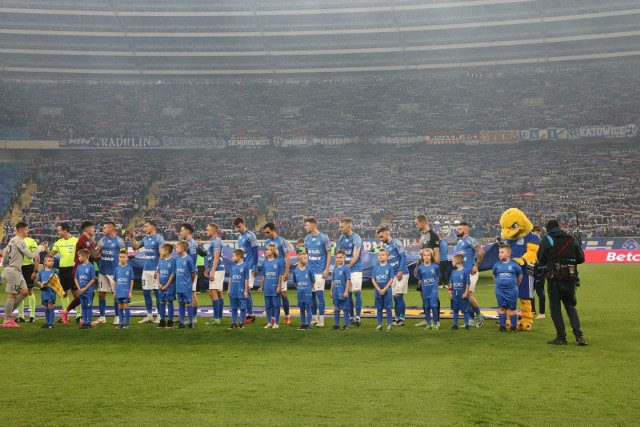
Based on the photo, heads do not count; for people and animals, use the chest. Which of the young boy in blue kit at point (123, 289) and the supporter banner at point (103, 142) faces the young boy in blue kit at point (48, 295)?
the supporter banner

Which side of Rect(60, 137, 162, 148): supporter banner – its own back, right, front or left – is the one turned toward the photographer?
front

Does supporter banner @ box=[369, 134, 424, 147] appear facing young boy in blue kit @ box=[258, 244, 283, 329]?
yes

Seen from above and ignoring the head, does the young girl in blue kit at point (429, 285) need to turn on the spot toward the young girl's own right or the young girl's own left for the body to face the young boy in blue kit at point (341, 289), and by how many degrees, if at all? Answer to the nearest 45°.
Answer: approximately 90° to the young girl's own right

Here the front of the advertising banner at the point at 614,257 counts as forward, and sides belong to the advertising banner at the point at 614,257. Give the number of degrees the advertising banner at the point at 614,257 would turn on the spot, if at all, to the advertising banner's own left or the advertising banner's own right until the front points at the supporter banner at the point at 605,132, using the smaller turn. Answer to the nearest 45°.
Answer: approximately 180°

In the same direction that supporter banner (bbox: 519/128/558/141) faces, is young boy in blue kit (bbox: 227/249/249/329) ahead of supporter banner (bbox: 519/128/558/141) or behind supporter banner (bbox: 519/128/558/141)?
ahead

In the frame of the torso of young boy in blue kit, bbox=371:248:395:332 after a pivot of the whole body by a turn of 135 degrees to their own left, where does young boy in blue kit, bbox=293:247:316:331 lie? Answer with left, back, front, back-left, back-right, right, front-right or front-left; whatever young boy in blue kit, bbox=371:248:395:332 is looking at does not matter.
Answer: back-left

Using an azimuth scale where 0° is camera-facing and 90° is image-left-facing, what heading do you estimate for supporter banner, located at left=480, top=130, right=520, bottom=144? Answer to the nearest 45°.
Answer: approximately 0°

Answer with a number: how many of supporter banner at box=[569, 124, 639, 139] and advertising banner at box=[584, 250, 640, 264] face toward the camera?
2

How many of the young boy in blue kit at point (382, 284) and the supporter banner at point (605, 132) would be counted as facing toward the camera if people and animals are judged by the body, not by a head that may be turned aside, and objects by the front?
2
